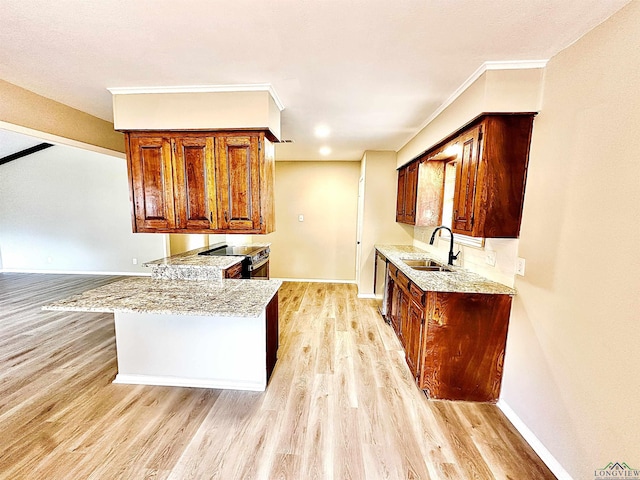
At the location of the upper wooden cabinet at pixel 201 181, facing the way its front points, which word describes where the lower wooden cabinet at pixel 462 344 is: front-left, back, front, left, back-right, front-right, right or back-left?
front-left

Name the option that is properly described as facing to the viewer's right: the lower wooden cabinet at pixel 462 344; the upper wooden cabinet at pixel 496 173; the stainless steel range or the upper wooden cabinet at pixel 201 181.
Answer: the stainless steel range

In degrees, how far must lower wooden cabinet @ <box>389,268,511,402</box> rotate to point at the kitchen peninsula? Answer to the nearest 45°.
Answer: approximately 45° to its left

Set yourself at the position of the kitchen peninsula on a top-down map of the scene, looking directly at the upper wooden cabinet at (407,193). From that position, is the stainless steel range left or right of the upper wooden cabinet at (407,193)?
left

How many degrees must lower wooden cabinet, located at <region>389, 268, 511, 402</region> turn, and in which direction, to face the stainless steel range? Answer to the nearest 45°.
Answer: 0° — it already faces it

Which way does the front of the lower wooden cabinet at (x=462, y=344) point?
to the viewer's left

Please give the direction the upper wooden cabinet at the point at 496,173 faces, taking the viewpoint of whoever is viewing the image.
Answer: facing to the left of the viewer

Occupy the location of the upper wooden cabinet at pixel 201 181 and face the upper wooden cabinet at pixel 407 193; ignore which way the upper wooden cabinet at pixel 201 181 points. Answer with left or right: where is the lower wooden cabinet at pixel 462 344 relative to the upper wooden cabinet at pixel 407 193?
right

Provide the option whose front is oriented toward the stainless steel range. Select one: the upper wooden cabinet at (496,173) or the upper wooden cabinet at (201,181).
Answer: the upper wooden cabinet at (496,173)

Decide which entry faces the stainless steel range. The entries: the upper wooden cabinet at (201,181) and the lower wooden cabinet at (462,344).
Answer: the lower wooden cabinet

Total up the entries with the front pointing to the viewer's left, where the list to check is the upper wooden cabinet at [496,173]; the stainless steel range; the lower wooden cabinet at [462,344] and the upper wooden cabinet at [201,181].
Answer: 2

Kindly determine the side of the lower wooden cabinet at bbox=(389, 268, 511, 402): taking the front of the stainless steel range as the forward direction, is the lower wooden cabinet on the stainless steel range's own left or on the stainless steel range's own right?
on the stainless steel range's own right

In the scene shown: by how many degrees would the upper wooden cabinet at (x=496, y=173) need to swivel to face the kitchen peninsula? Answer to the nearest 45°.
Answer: approximately 45° to its left

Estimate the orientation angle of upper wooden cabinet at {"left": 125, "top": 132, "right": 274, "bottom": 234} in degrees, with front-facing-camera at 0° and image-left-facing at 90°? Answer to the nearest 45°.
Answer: approximately 0°
